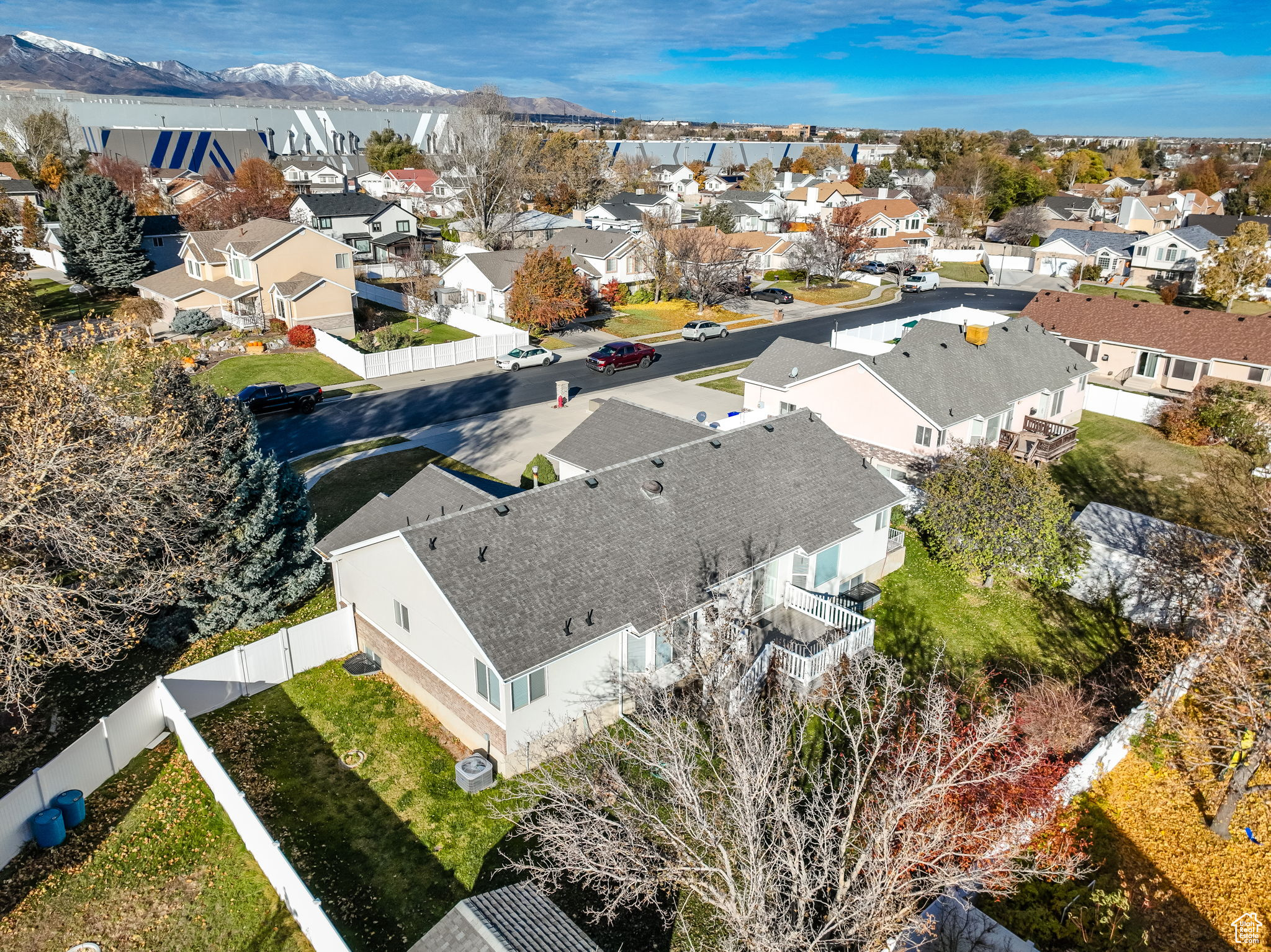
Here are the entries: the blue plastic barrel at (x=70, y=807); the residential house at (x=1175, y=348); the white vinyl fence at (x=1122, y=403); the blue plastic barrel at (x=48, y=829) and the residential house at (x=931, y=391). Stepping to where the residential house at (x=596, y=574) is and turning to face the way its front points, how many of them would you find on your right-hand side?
3

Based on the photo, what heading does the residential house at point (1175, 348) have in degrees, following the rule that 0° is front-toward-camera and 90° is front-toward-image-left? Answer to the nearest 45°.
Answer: approximately 180°

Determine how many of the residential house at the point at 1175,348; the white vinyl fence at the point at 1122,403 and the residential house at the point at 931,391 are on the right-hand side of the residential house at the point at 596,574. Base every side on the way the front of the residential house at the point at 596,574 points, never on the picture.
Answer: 3

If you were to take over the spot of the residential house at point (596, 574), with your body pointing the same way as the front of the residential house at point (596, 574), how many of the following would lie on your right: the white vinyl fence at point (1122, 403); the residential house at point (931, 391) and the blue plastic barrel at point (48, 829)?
2

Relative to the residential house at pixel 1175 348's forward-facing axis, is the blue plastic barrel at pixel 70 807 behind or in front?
behind

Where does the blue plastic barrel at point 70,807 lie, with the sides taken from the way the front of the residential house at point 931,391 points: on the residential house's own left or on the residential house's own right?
on the residential house's own left

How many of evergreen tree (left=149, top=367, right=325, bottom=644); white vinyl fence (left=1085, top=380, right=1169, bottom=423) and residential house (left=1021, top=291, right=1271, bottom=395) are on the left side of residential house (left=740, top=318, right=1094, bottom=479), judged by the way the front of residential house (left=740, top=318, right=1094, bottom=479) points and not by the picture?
1

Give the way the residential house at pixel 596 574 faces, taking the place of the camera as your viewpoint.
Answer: facing away from the viewer and to the left of the viewer

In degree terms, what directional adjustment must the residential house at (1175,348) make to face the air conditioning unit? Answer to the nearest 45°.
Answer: approximately 180°

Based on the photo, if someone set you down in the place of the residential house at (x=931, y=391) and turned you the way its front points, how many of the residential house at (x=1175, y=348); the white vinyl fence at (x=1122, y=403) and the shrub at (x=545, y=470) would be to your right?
2

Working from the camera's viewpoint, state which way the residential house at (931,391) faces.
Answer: facing away from the viewer and to the left of the viewer

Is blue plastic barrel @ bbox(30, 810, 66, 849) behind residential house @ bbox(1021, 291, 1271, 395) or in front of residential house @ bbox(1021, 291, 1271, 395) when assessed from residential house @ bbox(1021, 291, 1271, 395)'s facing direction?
behind

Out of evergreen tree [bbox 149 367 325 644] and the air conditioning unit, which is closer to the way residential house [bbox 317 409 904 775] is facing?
the evergreen tree

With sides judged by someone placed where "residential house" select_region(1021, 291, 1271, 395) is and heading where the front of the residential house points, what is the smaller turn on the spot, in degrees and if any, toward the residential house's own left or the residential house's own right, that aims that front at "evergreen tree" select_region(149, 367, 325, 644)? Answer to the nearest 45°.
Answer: approximately 135° to the residential house's own left

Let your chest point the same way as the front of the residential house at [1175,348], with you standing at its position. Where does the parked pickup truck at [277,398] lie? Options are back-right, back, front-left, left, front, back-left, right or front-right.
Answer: back-left

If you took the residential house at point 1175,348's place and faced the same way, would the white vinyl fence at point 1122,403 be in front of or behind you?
behind
